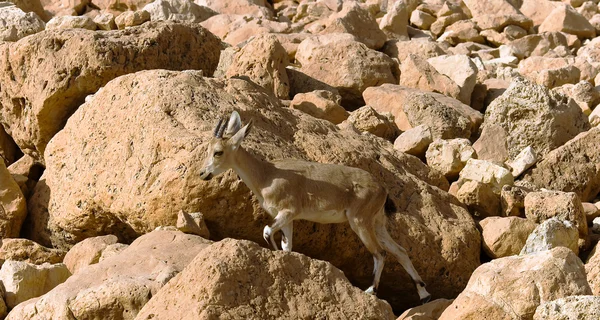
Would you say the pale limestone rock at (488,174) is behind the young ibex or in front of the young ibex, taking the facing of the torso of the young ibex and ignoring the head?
behind

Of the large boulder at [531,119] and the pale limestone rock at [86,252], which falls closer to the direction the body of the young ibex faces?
the pale limestone rock

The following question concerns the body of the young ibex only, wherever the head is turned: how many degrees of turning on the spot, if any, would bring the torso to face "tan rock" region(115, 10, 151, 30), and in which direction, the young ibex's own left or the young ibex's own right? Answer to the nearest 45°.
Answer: approximately 90° to the young ibex's own right

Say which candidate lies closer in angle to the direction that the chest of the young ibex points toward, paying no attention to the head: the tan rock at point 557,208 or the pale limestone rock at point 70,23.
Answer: the pale limestone rock

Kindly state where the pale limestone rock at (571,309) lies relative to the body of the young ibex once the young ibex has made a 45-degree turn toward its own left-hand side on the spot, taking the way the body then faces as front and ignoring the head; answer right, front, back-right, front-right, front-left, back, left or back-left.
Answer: left

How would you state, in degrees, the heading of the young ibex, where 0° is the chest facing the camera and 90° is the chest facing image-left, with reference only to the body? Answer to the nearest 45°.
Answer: approximately 90°

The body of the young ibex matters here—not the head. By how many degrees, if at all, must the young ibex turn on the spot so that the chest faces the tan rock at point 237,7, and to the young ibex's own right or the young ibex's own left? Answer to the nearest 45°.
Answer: approximately 90° to the young ibex's own right

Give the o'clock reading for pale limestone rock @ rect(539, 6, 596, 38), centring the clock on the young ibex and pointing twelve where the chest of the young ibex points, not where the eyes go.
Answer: The pale limestone rock is roughly at 4 o'clock from the young ibex.

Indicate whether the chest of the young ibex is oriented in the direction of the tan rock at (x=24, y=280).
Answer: yes

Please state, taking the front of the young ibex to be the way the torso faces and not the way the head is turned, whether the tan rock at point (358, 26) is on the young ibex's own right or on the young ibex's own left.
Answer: on the young ibex's own right

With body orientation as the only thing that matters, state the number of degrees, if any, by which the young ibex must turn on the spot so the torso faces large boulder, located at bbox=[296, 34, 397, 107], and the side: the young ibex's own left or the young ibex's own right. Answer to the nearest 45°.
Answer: approximately 90° to the young ibex's own right

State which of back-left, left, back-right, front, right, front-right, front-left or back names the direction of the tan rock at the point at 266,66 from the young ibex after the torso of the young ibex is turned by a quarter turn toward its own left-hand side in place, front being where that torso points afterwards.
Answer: back

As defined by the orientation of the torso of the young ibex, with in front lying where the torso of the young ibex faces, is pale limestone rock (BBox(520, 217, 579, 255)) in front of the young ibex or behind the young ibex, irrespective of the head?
behind

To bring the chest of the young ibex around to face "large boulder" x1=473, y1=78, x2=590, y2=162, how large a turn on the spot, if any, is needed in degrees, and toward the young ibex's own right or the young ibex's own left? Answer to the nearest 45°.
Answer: approximately 135° to the young ibex's own right

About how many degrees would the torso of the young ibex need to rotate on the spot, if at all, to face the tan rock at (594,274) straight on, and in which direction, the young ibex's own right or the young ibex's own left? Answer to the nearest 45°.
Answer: approximately 180°

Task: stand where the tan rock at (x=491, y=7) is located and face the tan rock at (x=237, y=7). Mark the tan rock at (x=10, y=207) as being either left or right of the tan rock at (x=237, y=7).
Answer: left

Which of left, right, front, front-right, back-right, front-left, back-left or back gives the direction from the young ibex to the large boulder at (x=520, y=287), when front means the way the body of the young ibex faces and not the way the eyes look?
back-left
